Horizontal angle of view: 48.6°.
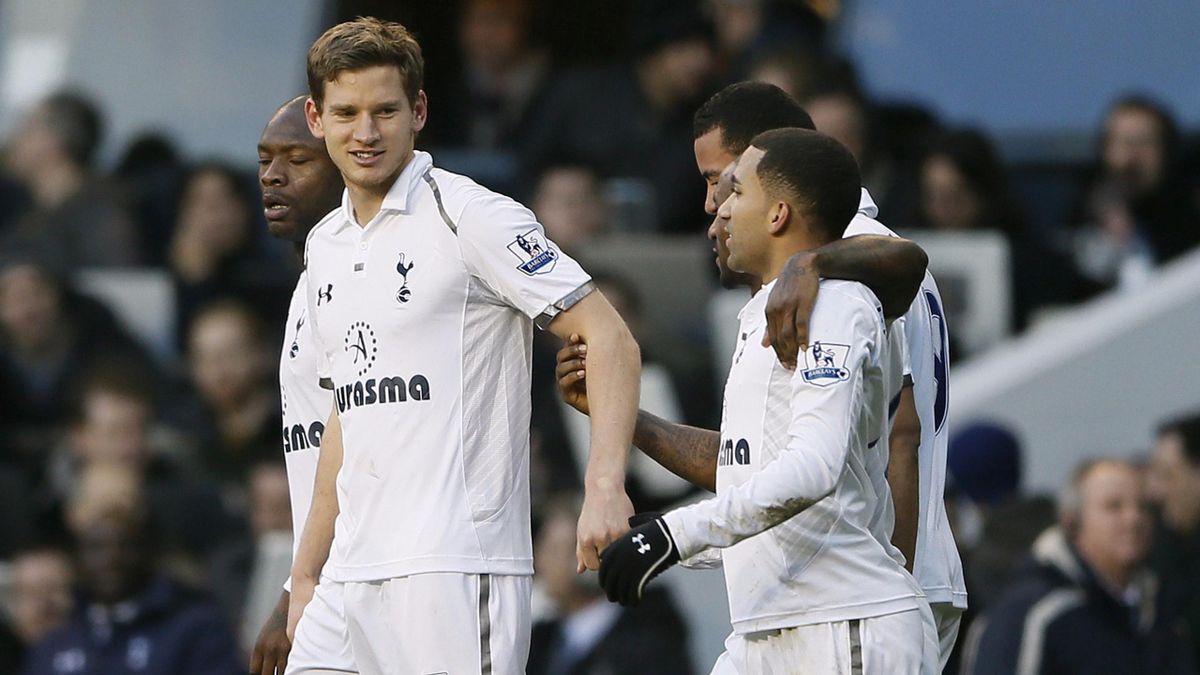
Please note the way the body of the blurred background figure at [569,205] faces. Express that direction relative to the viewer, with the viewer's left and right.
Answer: facing the viewer

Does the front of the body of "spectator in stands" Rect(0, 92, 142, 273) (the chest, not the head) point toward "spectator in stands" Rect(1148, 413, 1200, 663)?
no

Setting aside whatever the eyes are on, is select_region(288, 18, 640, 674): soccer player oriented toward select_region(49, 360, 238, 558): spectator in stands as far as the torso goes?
no

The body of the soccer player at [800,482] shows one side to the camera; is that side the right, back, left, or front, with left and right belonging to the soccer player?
left

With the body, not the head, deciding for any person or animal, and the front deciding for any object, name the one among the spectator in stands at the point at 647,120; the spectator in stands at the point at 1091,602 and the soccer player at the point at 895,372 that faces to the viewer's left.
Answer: the soccer player

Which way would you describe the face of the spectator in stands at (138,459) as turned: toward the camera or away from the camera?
toward the camera

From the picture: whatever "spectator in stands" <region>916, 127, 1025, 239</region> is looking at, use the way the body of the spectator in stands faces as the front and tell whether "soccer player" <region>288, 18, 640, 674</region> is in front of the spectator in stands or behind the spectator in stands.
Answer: in front

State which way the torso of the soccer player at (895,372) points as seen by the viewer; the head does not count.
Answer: to the viewer's left

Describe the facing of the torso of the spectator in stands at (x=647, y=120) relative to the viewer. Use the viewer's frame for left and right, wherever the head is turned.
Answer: facing the viewer and to the right of the viewer

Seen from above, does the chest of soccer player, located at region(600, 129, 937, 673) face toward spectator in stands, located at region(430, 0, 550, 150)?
no

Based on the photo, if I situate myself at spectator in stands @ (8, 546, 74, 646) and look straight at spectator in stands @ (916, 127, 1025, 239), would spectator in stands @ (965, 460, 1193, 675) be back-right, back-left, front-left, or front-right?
front-right

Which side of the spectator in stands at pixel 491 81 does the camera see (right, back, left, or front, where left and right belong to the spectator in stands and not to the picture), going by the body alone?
front

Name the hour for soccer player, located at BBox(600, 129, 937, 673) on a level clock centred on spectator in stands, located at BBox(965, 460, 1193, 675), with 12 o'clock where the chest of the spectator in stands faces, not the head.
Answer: The soccer player is roughly at 2 o'clock from the spectator in stands.

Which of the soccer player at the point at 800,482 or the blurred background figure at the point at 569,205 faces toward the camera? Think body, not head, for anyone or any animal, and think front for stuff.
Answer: the blurred background figure

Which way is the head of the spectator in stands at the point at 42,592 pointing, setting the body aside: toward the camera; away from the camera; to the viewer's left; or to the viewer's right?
toward the camera

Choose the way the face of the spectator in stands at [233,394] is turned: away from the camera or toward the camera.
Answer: toward the camera
